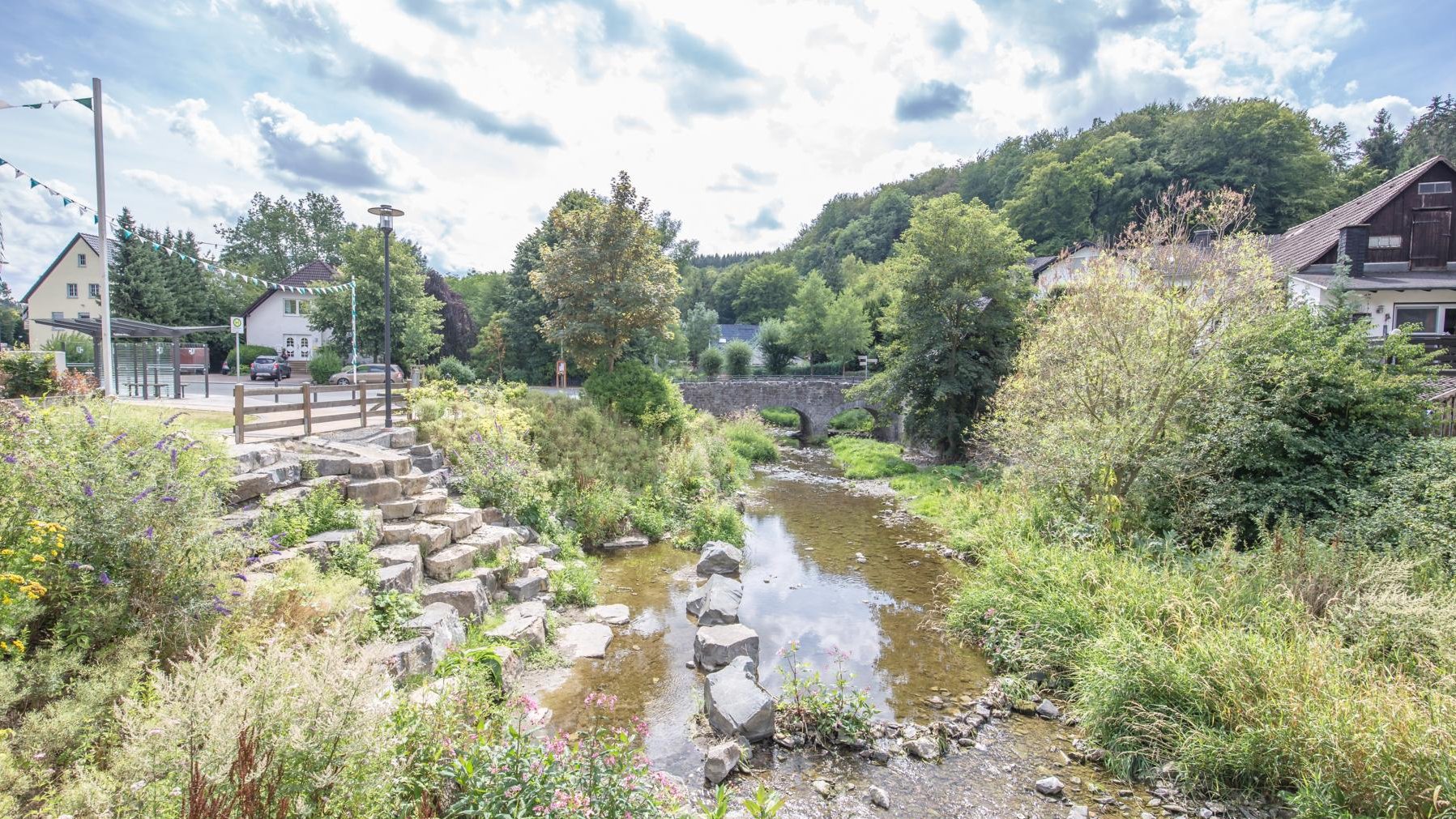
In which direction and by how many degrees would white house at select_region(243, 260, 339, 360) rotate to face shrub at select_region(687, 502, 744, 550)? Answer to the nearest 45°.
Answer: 0° — it already faces it

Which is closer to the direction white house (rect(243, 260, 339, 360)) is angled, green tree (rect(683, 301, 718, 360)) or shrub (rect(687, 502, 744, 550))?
the shrub

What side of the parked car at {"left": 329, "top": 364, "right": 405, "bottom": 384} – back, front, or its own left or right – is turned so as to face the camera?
left

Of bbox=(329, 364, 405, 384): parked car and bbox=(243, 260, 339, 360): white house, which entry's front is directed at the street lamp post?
the white house

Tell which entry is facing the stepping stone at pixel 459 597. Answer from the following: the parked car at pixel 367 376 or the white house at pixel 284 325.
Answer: the white house

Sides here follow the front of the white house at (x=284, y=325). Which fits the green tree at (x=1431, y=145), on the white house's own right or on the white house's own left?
on the white house's own left

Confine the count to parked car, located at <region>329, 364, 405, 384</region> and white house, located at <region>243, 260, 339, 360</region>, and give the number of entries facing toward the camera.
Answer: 1

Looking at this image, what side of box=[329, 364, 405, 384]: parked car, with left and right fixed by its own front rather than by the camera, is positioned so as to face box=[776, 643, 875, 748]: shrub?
left

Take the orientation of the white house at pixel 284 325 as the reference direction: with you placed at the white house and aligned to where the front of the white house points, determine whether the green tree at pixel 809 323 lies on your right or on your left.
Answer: on your left

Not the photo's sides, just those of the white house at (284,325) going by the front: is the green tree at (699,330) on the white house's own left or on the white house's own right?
on the white house's own left

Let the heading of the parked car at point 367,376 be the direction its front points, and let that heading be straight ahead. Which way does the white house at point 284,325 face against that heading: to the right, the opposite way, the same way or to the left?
to the left
